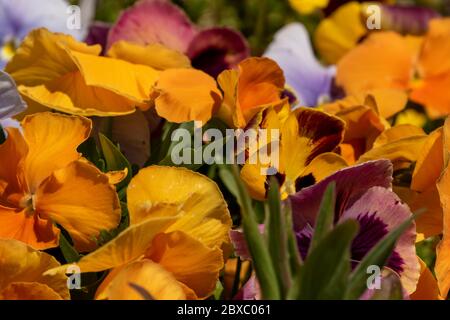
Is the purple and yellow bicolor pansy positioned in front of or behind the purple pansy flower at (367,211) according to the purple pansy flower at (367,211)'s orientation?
behind

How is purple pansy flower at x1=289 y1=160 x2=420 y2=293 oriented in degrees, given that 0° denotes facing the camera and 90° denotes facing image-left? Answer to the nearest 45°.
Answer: approximately 0°

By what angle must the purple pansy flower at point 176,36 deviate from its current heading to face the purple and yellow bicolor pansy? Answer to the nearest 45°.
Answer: approximately 90° to its left

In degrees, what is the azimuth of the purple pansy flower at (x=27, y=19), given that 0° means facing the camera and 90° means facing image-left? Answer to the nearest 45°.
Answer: approximately 45°

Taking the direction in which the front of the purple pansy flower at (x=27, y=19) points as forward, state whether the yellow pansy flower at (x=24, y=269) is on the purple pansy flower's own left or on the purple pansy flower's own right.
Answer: on the purple pansy flower's own left

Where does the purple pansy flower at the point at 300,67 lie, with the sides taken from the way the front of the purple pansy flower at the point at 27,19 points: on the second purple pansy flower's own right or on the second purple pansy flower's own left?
on the second purple pansy flower's own left

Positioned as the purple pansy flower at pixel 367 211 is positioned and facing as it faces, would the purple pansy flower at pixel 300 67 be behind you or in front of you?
behind

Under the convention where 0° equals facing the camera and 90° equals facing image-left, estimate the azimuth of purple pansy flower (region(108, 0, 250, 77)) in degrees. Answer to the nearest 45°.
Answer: approximately 315°
